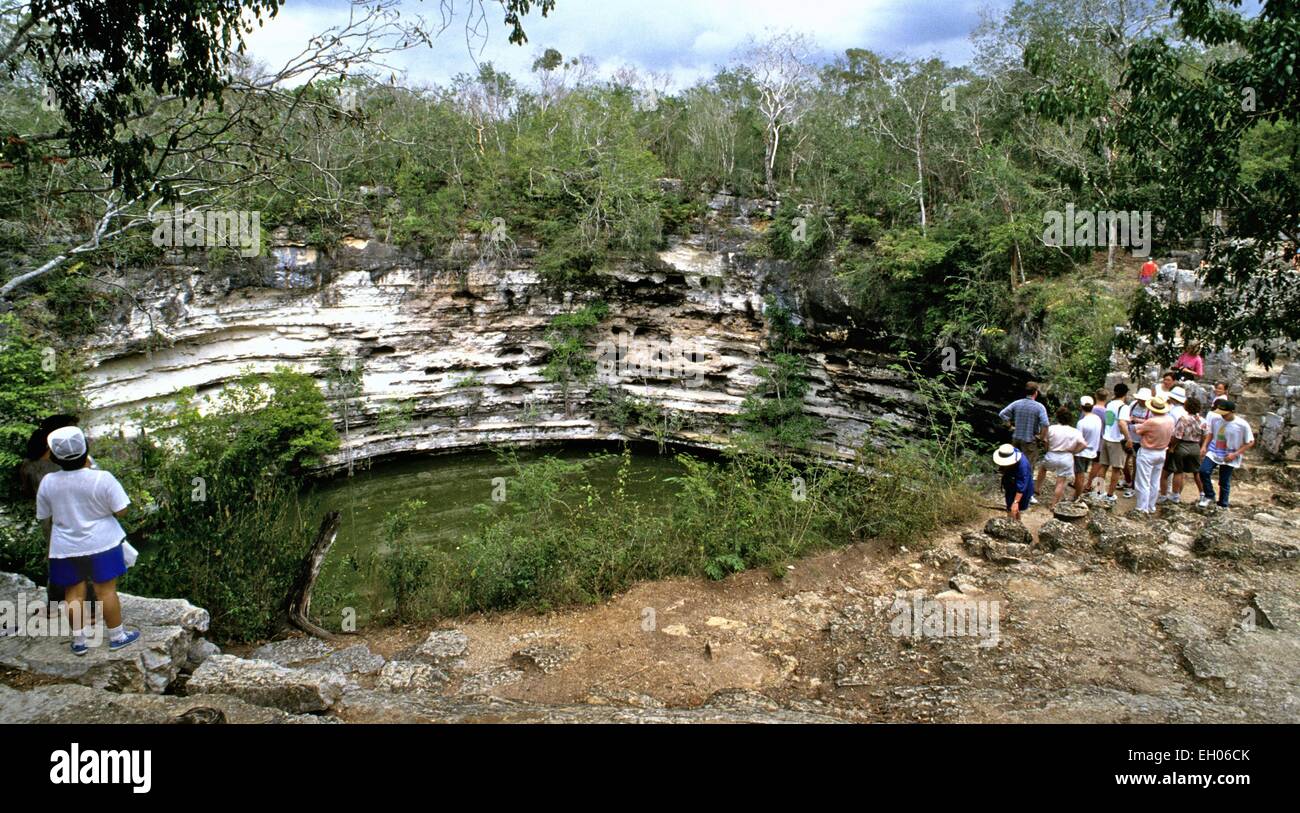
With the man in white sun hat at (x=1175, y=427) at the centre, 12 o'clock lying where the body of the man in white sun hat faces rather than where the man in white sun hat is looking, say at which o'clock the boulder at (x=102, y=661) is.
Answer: The boulder is roughly at 7 o'clock from the man in white sun hat.

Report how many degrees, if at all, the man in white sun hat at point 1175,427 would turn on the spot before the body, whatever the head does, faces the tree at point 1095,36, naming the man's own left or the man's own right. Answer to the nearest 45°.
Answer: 0° — they already face it

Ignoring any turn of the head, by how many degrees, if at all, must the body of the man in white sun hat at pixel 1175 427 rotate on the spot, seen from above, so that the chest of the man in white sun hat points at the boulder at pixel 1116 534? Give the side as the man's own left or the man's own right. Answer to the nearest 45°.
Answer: approximately 90° to the man's own left

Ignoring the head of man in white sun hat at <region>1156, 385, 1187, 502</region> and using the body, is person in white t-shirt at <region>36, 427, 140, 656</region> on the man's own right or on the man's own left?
on the man's own left

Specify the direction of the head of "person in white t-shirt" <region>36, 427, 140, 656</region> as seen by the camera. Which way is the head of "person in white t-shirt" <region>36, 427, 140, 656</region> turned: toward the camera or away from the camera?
away from the camera

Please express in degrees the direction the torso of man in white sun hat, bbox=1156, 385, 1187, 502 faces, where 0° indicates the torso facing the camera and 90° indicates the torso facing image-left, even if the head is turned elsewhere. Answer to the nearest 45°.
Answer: approximately 180°

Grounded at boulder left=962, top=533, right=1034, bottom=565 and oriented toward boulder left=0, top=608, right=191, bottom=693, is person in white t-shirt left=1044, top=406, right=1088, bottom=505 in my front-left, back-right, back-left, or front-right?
back-right

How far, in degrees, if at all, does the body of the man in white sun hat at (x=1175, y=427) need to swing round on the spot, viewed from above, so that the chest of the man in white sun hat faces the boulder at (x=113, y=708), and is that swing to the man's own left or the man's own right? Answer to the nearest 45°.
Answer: approximately 180°

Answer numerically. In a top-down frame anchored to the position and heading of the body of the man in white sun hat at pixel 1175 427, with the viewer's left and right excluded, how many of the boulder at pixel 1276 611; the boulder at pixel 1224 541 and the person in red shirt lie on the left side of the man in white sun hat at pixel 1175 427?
2
